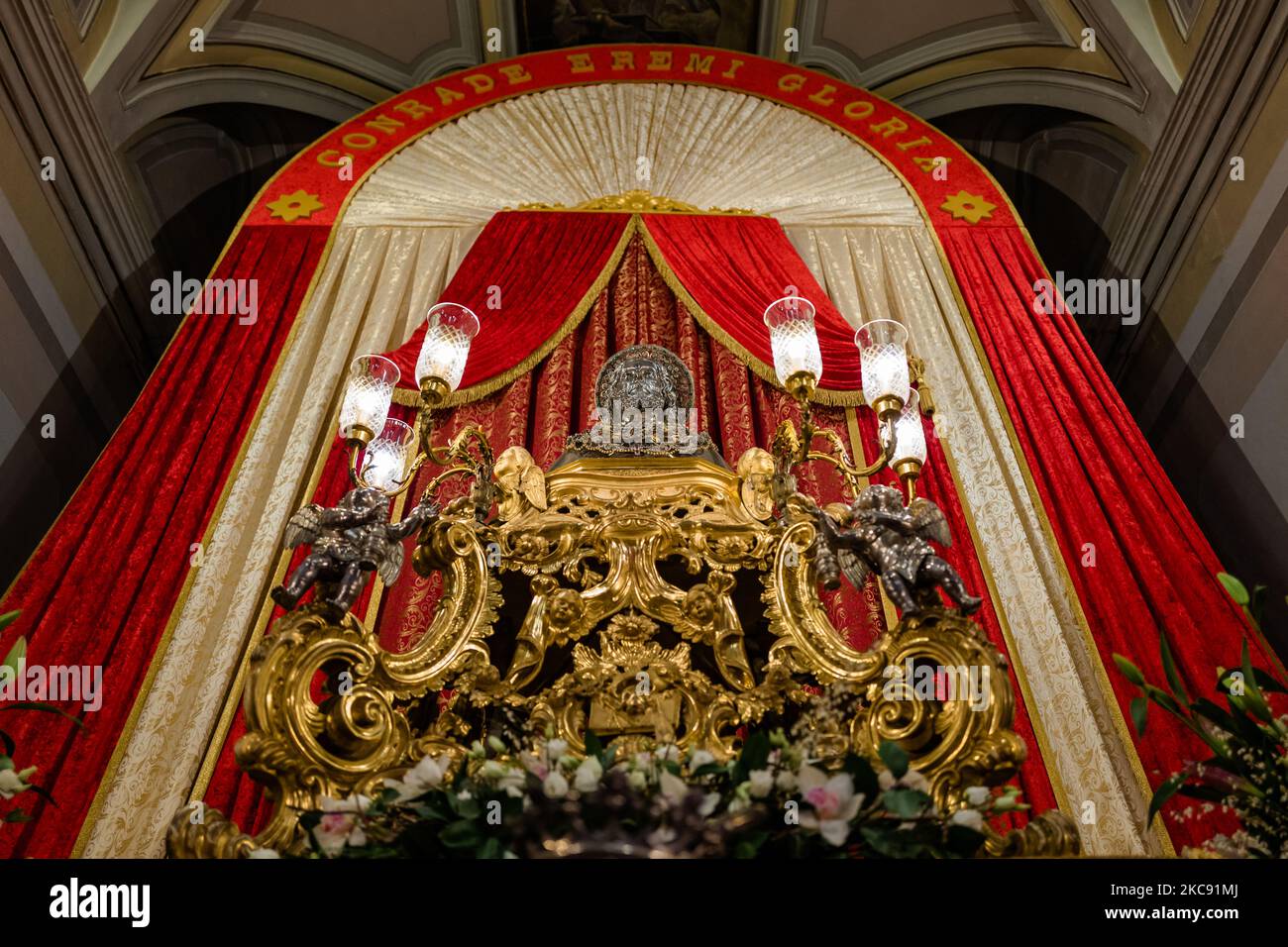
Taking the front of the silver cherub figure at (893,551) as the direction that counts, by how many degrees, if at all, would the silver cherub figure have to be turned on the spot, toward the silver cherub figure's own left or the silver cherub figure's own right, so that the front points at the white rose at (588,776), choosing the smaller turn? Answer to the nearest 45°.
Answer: approximately 45° to the silver cherub figure's own right

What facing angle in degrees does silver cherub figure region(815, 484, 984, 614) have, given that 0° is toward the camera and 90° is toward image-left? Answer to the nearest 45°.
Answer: approximately 0°

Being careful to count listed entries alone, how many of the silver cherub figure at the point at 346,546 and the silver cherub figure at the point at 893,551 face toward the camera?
2

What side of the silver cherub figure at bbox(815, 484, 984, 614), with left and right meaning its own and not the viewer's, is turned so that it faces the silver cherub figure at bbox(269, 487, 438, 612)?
right
